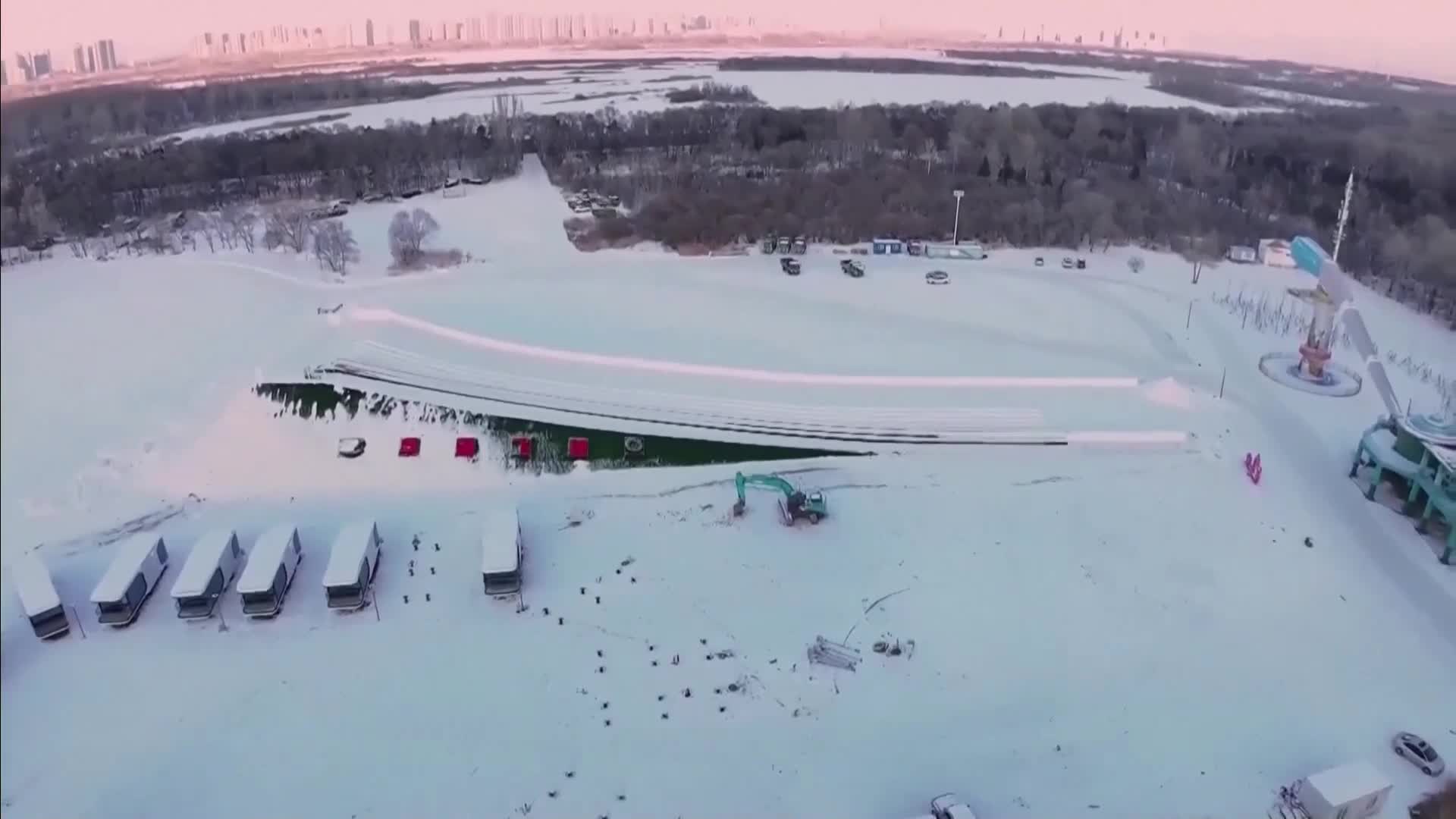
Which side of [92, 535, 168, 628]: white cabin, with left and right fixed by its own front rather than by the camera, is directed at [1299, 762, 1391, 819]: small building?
left

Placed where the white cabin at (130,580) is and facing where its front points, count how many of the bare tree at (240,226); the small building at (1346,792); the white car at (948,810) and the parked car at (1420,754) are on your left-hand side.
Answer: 3

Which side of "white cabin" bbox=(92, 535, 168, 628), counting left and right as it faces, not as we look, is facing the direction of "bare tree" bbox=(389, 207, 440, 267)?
back

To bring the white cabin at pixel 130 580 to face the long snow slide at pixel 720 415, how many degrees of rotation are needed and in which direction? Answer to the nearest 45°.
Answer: approximately 135° to its left

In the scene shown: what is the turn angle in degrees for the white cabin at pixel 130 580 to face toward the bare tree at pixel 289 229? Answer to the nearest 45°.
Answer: approximately 135° to its right

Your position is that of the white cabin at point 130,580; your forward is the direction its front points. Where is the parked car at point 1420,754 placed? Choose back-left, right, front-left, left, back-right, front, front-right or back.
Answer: left

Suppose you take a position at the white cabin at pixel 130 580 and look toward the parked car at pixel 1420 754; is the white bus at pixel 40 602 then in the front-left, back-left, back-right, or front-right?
back-right

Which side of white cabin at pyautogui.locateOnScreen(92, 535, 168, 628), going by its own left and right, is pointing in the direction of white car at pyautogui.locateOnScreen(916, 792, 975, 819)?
left

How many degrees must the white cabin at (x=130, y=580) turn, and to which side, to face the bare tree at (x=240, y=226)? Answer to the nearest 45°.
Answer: approximately 135° to its right

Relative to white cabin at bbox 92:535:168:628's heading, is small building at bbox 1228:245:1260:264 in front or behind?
behind

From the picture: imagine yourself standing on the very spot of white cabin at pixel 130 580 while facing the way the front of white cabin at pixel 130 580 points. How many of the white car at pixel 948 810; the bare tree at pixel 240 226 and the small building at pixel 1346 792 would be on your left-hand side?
2
